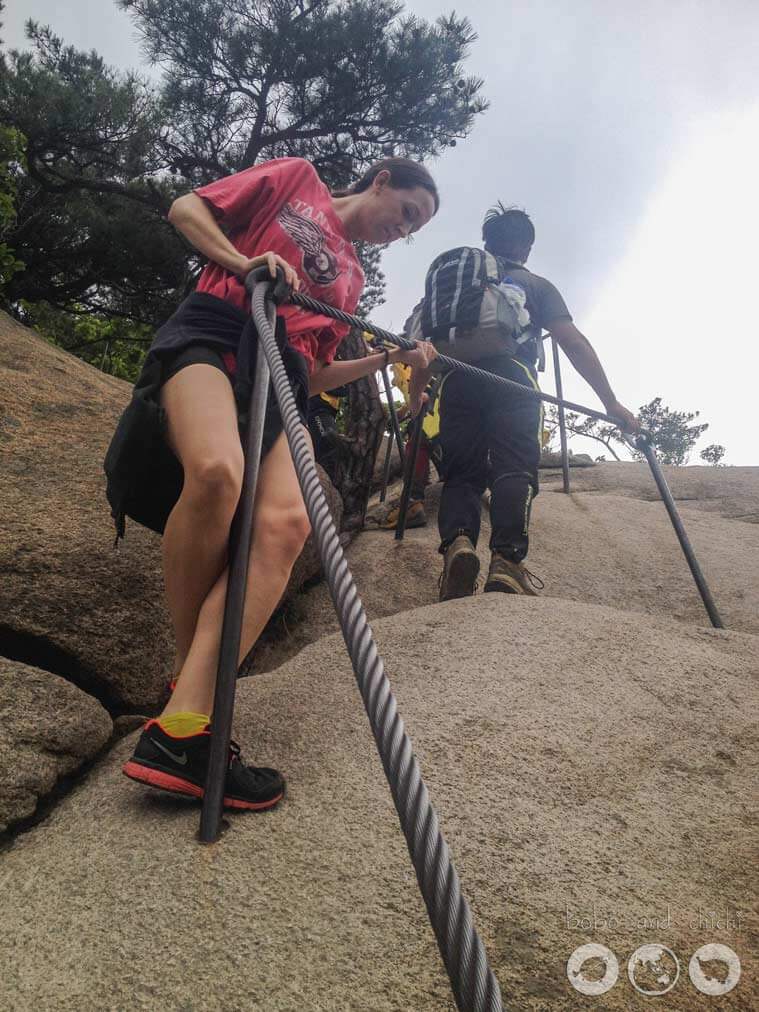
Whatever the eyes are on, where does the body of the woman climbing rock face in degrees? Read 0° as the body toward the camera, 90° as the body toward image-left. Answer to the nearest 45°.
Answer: approximately 315°

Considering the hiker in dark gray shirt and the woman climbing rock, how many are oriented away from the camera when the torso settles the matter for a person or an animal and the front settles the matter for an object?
1

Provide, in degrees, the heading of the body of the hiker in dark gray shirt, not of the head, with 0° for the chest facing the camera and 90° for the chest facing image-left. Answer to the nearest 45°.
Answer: approximately 180°

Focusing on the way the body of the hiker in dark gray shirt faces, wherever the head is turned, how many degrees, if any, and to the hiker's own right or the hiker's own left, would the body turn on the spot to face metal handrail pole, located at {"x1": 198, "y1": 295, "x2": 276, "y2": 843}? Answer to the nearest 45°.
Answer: approximately 180°

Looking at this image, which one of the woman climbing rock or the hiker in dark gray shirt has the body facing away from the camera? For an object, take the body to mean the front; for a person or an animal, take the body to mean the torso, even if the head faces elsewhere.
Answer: the hiker in dark gray shirt
